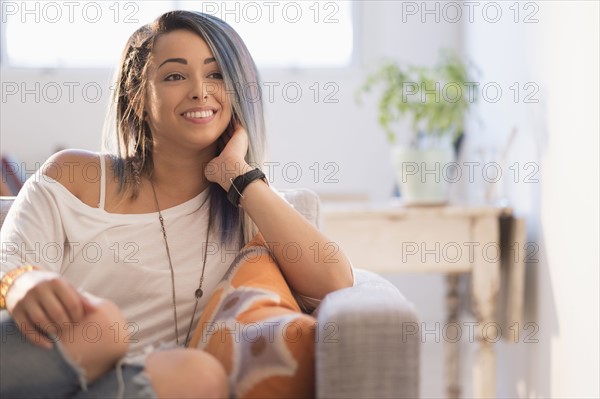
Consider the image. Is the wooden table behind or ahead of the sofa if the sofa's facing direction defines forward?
behind

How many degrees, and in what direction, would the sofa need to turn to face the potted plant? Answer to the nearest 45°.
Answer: approximately 180°

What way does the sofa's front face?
toward the camera
